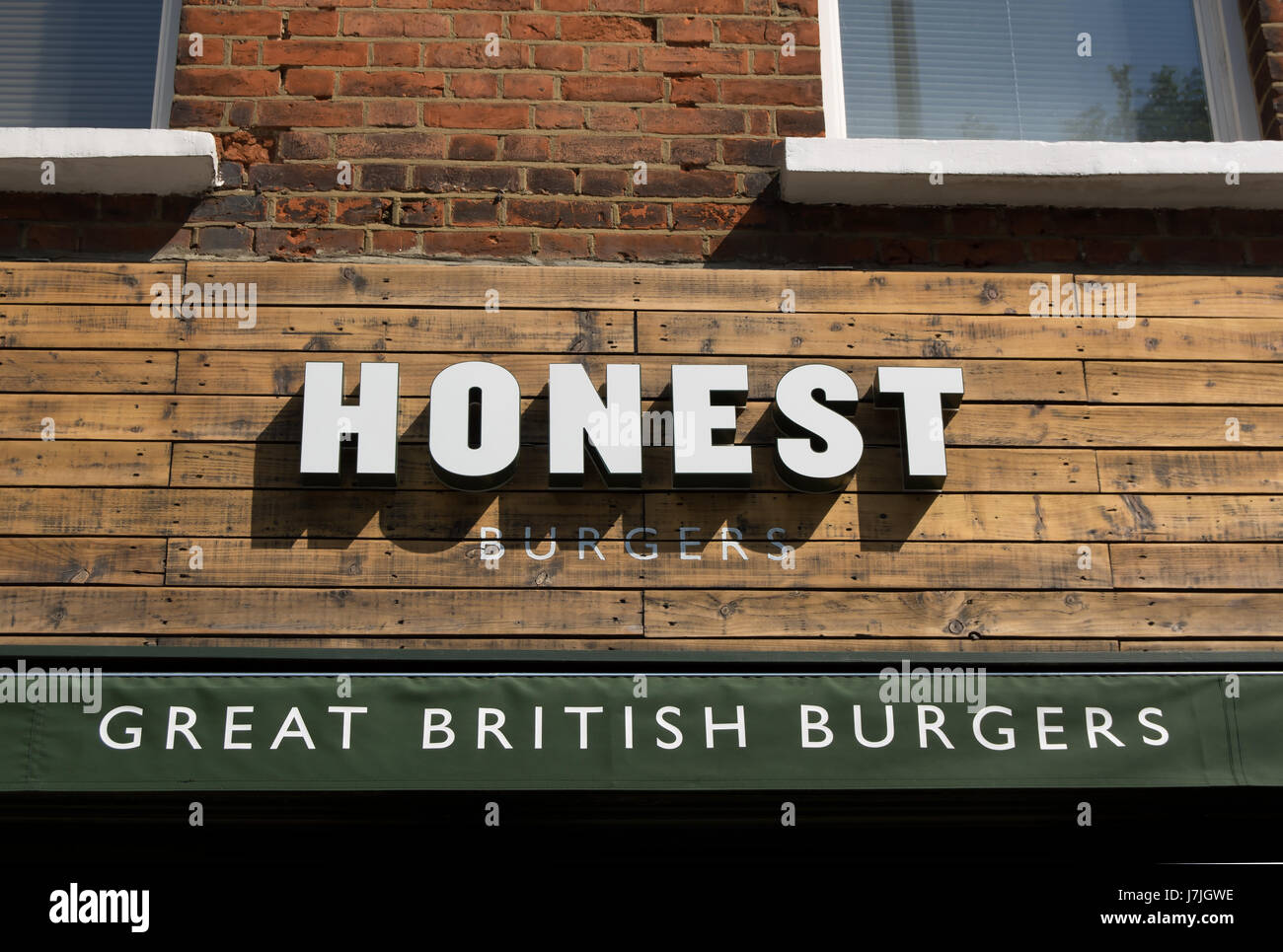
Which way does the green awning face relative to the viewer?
toward the camera

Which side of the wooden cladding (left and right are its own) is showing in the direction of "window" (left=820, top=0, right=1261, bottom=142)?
left

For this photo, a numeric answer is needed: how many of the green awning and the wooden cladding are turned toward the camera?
2

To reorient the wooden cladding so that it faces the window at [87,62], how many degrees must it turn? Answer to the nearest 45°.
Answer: approximately 90° to its right

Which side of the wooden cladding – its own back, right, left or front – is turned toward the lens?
front
